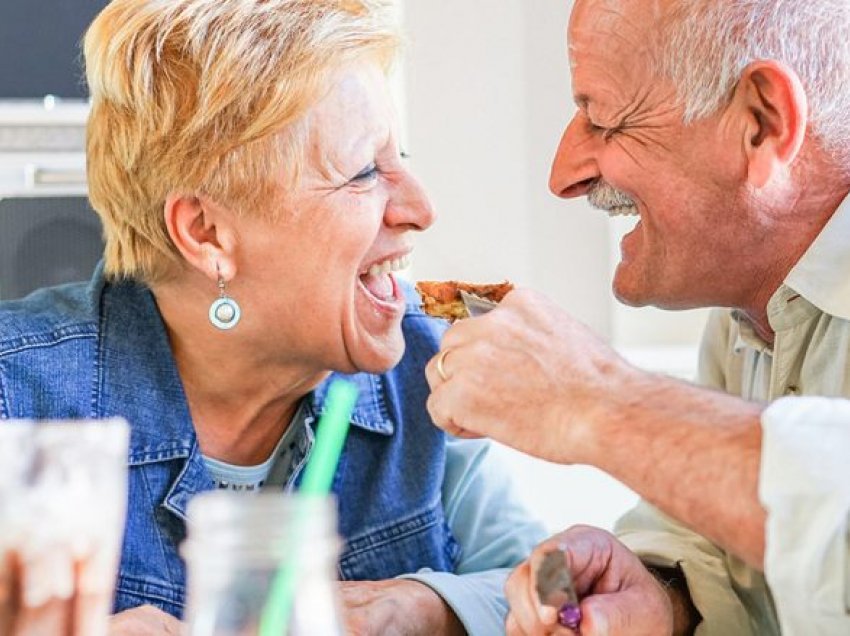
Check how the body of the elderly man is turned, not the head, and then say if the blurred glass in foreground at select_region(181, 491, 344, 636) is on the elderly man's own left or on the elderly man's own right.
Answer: on the elderly man's own left

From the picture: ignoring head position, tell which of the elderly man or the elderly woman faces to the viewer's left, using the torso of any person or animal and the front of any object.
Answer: the elderly man

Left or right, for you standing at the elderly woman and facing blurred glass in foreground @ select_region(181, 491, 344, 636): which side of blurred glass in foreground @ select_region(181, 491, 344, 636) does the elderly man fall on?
left

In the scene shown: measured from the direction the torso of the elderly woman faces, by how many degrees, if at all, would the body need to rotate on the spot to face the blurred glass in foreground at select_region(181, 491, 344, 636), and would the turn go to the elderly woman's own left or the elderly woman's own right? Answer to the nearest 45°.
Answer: approximately 45° to the elderly woman's own right

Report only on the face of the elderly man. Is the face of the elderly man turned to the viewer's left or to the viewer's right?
to the viewer's left

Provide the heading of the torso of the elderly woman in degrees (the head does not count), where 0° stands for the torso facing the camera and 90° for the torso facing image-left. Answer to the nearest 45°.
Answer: approximately 315°

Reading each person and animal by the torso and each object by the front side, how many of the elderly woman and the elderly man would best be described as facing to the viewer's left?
1

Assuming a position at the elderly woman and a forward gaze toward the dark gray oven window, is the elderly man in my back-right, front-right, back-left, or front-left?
back-right

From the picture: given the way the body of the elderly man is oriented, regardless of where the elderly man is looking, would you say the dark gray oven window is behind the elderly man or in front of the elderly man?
in front

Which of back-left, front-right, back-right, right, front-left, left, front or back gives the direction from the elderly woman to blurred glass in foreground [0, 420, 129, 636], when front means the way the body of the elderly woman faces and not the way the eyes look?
front-right

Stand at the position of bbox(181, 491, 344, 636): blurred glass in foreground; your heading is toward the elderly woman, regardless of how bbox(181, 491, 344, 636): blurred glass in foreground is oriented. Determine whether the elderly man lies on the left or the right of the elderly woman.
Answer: right

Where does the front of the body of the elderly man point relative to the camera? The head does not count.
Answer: to the viewer's left

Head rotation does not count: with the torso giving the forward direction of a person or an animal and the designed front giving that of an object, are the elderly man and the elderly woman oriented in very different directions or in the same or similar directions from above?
very different directions

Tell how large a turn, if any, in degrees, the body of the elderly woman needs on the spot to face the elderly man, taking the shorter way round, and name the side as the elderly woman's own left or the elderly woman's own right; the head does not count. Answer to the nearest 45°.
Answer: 0° — they already face them

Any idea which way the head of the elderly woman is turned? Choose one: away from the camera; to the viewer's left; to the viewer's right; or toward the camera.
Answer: to the viewer's right
